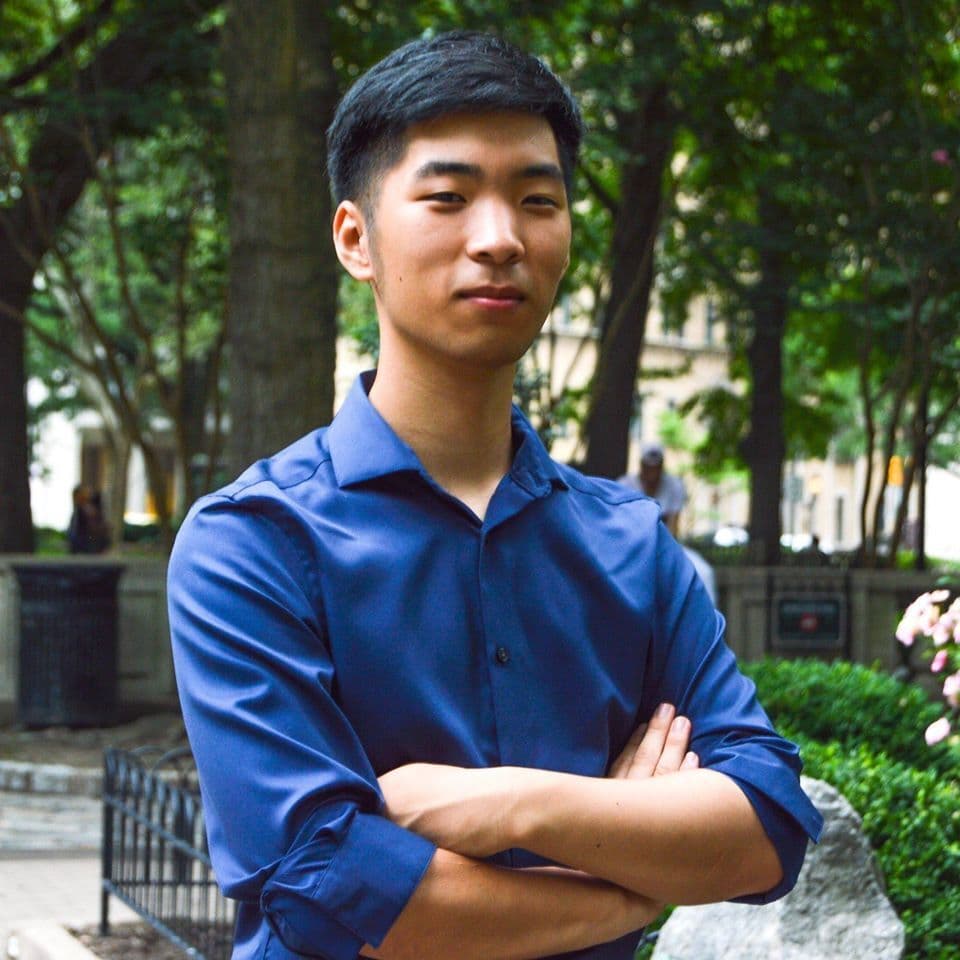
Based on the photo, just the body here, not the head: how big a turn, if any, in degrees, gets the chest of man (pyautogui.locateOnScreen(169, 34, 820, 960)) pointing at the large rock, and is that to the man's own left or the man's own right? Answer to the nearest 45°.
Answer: approximately 135° to the man's own left

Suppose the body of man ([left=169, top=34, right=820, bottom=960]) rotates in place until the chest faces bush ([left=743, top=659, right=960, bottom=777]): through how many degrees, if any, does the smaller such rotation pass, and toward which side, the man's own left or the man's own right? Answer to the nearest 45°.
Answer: approximately 135° to the man's own left

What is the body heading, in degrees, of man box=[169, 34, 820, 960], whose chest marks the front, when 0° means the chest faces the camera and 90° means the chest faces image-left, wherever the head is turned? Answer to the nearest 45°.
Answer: approximately 315°

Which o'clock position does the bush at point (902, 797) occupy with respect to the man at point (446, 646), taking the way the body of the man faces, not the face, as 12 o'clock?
The bush is roughly at 8 o'clock from the man.

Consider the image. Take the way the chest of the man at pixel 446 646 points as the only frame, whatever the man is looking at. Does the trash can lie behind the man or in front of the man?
behind

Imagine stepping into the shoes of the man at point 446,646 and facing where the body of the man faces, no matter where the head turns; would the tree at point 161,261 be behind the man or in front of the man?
behind

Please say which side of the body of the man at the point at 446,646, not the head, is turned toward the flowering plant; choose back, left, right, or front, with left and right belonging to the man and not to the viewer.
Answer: left

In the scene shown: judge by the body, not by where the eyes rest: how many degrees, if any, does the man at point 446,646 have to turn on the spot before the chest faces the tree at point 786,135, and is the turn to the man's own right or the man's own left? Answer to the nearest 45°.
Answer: approximately 135° to the man's own left

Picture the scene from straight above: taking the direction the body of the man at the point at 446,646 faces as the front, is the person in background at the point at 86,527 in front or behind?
behind
